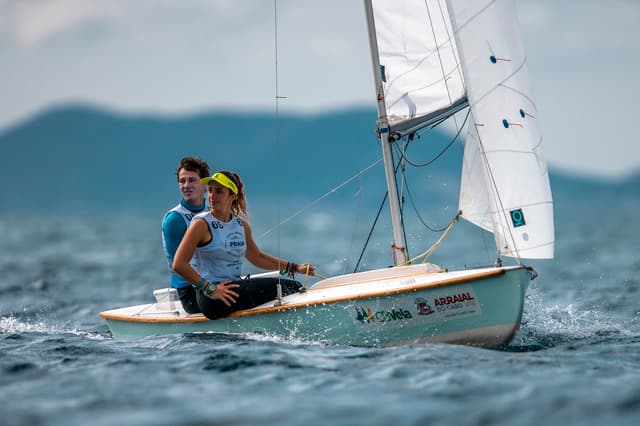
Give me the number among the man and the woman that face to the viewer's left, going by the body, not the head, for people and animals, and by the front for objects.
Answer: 0

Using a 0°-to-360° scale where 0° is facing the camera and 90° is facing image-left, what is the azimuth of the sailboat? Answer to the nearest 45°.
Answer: approximately 315°

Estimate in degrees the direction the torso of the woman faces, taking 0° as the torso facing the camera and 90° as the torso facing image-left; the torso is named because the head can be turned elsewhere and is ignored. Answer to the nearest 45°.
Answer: approximately 315°

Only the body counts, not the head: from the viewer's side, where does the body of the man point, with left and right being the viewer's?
facing the viewer and to the right of the viewer
